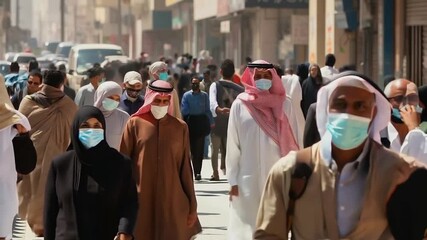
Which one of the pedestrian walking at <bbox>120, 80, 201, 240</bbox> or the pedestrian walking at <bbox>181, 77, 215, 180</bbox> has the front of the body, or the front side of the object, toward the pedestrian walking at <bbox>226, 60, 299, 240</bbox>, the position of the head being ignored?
the pedestrian walking at <bbox>181, 77, 215, 180</bbox>

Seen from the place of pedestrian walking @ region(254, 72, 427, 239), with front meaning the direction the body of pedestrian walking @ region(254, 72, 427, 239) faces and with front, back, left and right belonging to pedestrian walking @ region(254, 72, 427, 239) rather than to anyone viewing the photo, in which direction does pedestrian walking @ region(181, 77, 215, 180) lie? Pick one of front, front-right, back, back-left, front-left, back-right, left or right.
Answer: back

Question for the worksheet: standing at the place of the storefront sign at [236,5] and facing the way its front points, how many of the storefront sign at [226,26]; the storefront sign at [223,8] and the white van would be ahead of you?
1

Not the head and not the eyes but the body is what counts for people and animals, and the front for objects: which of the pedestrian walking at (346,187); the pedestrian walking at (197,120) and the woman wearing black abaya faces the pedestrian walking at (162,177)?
the pedestrian walking at (197,120)

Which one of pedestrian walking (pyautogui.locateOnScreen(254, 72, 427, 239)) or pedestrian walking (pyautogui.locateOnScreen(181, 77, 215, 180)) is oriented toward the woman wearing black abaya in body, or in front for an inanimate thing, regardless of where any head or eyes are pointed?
pedestrian walking (pyautogui.locateOnScreen(181, 77, 215, 180))

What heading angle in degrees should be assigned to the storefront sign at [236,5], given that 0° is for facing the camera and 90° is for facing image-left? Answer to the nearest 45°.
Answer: approximately 45°

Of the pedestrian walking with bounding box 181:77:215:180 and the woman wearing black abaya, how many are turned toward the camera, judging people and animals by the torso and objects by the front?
2

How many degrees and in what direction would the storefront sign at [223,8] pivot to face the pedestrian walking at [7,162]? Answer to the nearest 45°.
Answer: approximately 45° to its left

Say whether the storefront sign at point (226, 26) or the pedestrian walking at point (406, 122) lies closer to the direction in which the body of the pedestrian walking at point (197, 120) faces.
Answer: the pedestrian walking
